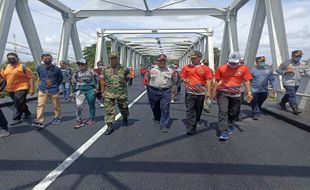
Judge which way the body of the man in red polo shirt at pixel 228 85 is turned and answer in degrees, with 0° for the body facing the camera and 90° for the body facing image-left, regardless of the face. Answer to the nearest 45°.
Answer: approximately 0°

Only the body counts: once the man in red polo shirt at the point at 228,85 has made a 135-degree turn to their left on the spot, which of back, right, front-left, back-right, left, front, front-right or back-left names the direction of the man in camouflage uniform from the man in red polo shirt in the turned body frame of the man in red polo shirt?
back-left

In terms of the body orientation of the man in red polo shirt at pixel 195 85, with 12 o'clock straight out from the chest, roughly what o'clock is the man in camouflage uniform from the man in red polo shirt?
The man in camouflage uniform is roughly at 3 o'clock from the man in red polo shirt.

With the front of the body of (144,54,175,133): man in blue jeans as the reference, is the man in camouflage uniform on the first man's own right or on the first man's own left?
on the first man's own right

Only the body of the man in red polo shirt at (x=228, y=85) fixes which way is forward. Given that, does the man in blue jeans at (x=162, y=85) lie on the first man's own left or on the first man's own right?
on the first man's own right

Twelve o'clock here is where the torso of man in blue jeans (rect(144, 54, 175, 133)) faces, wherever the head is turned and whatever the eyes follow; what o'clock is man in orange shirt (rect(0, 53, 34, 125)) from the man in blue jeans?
The man in orange shirt is roughly at 3 o'clock from the man in blue jeans.

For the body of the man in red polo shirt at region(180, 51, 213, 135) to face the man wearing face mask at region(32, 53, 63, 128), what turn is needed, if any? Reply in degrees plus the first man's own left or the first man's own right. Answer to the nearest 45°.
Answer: approximately 90° to the first man's own right

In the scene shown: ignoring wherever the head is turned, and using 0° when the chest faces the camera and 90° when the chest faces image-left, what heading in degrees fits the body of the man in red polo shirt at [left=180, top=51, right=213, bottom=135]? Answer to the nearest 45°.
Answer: approximately 0°

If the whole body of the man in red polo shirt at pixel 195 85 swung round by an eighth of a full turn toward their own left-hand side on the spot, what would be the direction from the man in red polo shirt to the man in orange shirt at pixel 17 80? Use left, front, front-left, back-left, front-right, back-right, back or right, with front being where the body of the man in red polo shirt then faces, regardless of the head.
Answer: back-right

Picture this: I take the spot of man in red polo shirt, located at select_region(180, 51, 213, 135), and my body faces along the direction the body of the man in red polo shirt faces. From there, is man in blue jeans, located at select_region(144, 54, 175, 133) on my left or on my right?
on my right
